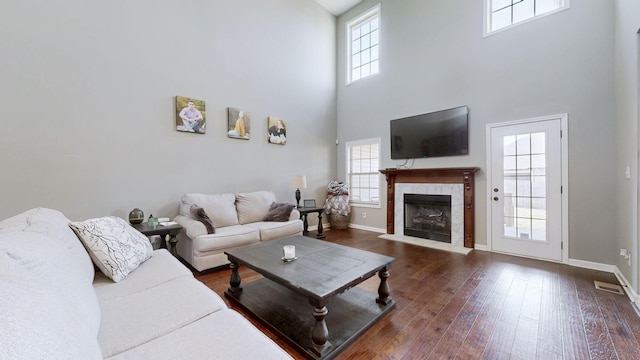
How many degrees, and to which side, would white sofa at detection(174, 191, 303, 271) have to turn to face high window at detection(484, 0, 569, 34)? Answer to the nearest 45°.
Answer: approximately 45° to its left

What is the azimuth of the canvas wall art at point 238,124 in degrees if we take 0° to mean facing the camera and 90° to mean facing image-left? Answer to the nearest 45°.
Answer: approximately 315°

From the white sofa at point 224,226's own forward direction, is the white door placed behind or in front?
in front

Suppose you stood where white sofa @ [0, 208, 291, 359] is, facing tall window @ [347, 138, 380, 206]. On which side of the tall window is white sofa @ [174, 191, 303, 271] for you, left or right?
left

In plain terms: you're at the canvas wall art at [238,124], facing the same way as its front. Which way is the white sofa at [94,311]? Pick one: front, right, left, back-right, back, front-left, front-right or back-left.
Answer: front-right

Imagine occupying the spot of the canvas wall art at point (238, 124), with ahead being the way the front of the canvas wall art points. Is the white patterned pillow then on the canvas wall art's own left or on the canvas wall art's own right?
on the canvas wall art's own right

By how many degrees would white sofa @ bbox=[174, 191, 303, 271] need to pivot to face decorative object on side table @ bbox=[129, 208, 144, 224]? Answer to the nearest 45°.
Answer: approximately 135° to its right
